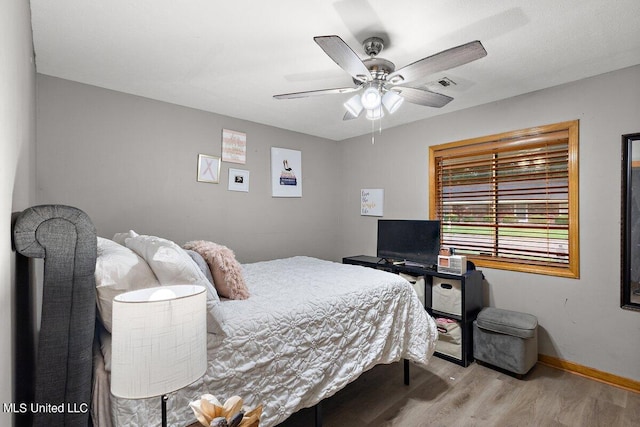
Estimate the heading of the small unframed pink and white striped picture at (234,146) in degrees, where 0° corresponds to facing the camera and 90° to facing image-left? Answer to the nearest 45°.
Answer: approximately 315°

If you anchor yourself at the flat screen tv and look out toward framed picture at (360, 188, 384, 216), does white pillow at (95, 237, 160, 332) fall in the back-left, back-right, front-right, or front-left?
back-left

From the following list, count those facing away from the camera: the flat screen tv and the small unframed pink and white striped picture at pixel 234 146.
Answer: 0

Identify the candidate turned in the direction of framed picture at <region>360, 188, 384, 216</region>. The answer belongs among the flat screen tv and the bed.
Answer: the bed

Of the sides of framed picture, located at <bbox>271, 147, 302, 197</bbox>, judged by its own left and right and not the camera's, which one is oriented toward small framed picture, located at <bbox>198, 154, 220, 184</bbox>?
right

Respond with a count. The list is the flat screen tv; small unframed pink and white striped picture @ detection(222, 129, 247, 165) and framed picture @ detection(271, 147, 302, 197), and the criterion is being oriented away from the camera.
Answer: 0

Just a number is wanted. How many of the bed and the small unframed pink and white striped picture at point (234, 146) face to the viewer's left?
0

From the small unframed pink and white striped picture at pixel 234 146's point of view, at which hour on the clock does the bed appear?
The bed is roughly at 1 o'clock from the small unframed pink and white striped picture.

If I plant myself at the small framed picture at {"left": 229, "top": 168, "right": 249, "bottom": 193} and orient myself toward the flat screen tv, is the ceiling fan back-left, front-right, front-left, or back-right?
front-right

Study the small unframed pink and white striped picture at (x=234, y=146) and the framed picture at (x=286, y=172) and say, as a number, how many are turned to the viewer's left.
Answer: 0

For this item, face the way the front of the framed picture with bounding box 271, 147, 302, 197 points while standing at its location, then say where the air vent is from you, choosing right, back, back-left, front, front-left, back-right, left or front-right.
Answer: front

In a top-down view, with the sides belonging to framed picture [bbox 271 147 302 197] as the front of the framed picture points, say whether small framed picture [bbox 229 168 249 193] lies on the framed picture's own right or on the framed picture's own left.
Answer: on the framed picture's own right

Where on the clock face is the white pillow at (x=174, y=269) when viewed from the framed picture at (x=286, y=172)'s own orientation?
The white pillow is roughly at 2 o'clock from the framed picture.

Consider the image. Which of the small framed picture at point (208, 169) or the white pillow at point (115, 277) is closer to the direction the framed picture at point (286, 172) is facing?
the white pillow

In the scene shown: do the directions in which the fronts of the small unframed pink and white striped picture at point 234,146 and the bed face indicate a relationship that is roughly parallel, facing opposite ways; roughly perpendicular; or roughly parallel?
roughly perpendicular

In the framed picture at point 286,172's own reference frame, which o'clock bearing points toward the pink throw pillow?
The pink throw pillow is roughly at 2 o'clock from the framed picture.

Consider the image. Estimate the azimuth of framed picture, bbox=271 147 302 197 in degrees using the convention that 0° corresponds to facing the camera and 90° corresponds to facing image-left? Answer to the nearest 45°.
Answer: approximately 315°

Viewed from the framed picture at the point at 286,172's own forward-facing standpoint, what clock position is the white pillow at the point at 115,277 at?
The white pillow is roughly at 2 o'clock from the framed picture.

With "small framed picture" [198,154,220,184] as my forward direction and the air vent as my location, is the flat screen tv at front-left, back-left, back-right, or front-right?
front-right

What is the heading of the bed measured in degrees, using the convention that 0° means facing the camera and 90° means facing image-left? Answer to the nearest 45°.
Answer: approximately 225°

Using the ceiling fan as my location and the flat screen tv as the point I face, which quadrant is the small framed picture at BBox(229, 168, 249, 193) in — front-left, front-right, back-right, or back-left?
front-left
